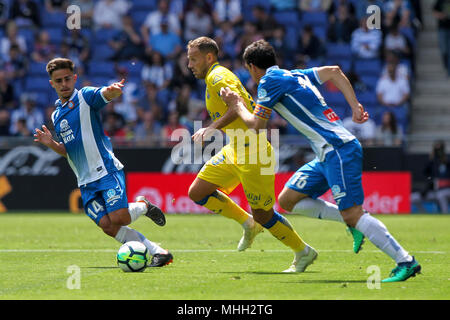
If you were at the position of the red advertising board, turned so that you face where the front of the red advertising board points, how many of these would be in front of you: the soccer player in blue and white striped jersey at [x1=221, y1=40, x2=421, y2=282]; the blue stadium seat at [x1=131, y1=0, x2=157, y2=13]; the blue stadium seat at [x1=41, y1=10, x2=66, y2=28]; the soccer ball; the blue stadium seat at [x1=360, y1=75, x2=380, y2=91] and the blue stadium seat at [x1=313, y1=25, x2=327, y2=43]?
2

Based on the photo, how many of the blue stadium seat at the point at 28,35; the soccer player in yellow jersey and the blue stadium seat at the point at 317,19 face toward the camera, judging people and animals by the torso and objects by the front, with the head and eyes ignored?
2

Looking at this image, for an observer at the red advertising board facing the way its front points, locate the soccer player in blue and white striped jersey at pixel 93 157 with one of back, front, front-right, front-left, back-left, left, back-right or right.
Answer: front

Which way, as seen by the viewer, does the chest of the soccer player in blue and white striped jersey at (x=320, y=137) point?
to the viewer's left

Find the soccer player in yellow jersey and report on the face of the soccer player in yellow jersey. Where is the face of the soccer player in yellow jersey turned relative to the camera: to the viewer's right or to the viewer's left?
to the viewer's left

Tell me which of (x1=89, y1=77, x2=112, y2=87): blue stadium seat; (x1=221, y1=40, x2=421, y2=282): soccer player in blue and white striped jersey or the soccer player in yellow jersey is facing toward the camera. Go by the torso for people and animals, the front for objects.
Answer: the blue stadium seat

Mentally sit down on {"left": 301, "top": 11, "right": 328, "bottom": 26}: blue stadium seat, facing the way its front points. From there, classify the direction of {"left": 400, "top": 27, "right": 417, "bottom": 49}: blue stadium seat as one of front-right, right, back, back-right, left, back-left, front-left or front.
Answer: left

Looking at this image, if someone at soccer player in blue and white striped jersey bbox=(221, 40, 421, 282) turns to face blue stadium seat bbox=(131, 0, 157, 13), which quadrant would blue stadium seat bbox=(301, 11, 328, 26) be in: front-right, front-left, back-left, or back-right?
front-right

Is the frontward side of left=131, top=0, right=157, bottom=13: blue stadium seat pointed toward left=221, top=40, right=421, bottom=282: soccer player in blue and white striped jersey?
yes

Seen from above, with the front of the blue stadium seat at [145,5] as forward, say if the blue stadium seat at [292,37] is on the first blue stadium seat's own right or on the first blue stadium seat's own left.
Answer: on the first blue stadium seat's own left

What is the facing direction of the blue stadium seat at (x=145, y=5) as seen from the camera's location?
facing the viewer

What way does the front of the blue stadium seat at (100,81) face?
toward the camera
